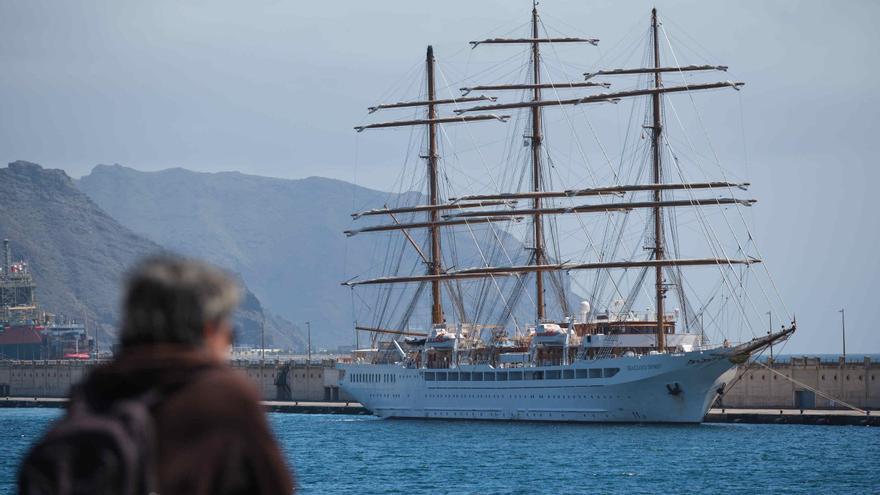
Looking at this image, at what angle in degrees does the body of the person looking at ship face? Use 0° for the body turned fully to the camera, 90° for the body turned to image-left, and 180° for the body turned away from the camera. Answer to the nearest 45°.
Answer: approximately 225°

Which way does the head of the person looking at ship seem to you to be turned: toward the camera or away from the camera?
away from the camera
